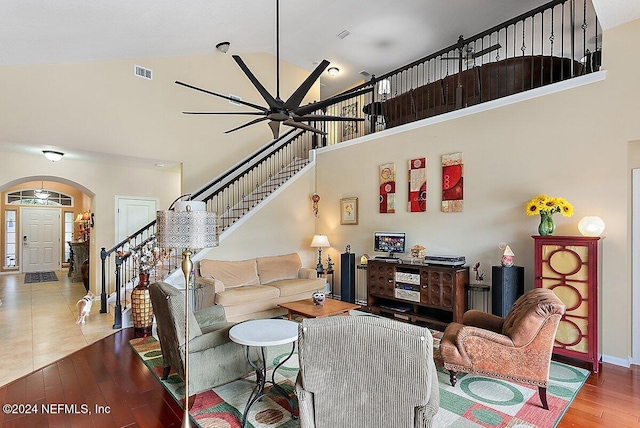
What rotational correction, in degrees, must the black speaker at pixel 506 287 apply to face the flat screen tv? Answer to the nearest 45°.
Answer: approximately 90° to its right

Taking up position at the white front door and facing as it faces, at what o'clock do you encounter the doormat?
The doormat is roughly at 12 o'clock from the white front door.

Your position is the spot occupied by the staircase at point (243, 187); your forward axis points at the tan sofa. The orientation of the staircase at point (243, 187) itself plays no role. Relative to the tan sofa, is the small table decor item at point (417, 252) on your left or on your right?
left

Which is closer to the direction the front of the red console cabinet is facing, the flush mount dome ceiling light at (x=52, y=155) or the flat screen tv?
the flush mount dome ceiling light

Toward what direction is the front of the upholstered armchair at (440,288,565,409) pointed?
to the viewer's left

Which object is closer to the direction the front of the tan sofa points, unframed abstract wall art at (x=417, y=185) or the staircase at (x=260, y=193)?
the unframed abstract wall art

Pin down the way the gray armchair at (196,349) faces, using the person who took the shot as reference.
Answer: facing away from the viewer and to the right of the viewer
